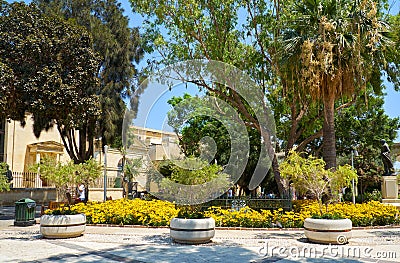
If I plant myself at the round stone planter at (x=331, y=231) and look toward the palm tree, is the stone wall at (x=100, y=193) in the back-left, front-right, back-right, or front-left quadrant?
front-left

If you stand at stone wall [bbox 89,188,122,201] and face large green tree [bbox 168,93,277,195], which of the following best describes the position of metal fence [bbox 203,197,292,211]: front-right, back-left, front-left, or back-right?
front-right
